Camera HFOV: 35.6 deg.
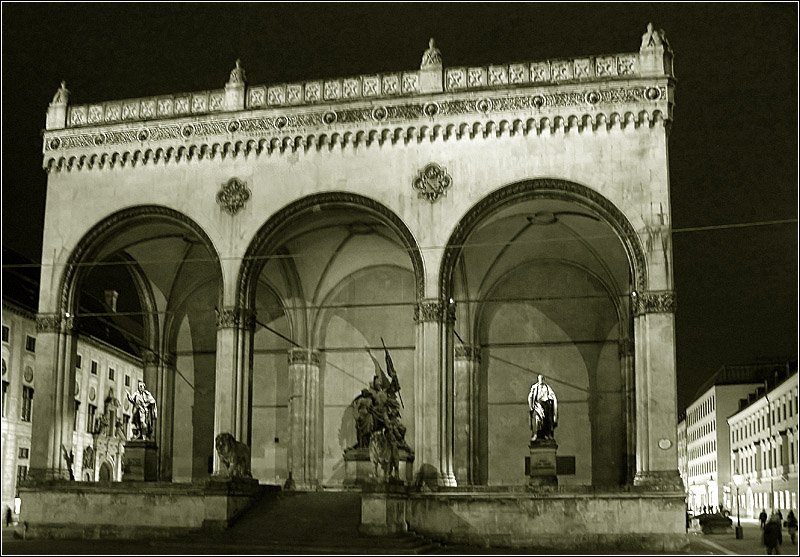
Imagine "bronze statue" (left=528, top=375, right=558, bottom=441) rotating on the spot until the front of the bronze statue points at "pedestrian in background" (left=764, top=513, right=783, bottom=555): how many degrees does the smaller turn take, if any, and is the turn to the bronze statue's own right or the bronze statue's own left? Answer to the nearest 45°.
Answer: approximately 45° to the bronze statue's own left

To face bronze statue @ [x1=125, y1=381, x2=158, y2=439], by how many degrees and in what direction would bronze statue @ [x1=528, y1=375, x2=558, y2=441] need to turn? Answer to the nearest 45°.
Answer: approximately 90° to its right

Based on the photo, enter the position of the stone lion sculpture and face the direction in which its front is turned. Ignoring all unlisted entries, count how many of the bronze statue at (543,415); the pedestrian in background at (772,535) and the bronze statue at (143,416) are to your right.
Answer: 1

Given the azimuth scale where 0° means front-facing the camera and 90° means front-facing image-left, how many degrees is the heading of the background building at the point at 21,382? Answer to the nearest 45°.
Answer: approximately 315°

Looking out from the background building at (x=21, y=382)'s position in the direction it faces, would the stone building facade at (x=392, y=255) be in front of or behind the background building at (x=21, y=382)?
in front

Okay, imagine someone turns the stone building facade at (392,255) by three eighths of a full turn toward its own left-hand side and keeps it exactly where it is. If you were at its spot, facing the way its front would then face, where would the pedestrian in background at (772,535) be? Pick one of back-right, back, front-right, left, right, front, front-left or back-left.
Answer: right

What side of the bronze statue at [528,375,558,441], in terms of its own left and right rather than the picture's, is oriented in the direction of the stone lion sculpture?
right

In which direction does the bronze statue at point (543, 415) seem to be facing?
toward the camera

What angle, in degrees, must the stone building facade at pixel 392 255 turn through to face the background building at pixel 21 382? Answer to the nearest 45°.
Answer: approximately 135° to its right

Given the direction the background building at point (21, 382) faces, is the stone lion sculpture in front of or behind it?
in front
